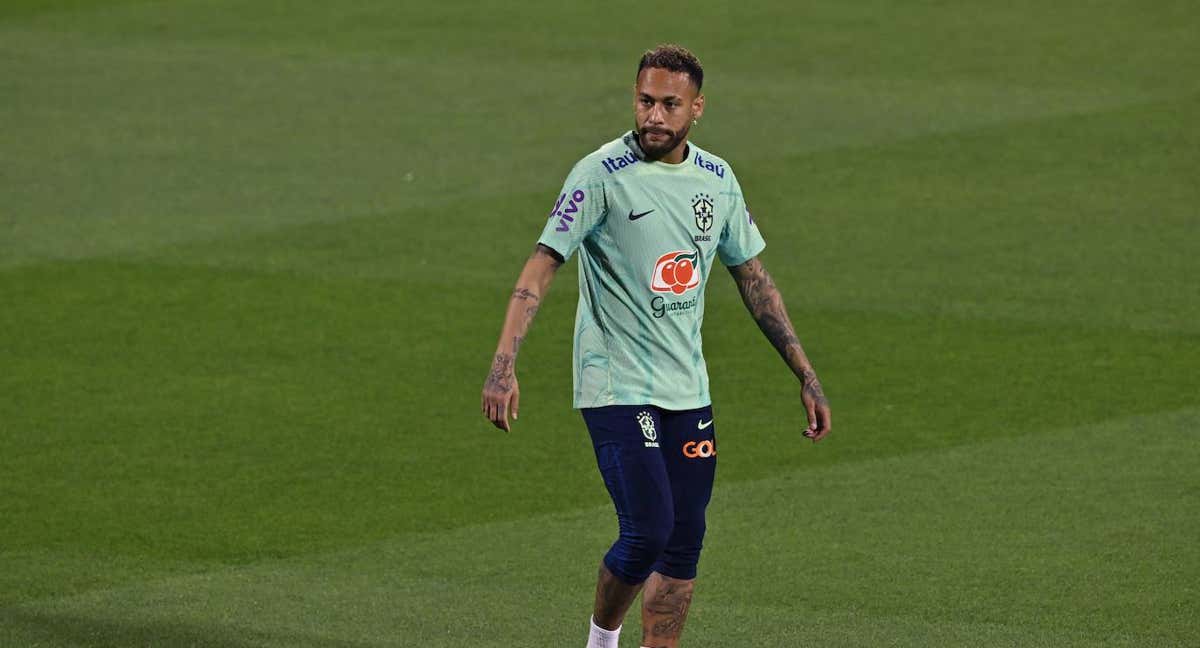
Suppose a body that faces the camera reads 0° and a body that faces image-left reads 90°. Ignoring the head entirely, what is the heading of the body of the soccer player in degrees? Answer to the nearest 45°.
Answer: approximately 315°
